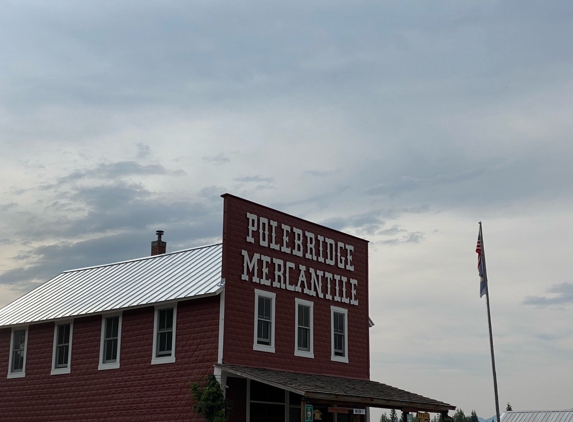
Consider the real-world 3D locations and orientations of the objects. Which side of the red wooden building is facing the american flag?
front

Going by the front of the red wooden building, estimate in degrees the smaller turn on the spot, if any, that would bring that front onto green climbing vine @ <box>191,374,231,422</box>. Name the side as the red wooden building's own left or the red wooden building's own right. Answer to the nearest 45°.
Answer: approximately 45° to the red wooden building's own right

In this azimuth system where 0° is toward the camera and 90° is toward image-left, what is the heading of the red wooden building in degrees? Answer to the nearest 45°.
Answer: approximately 315°
